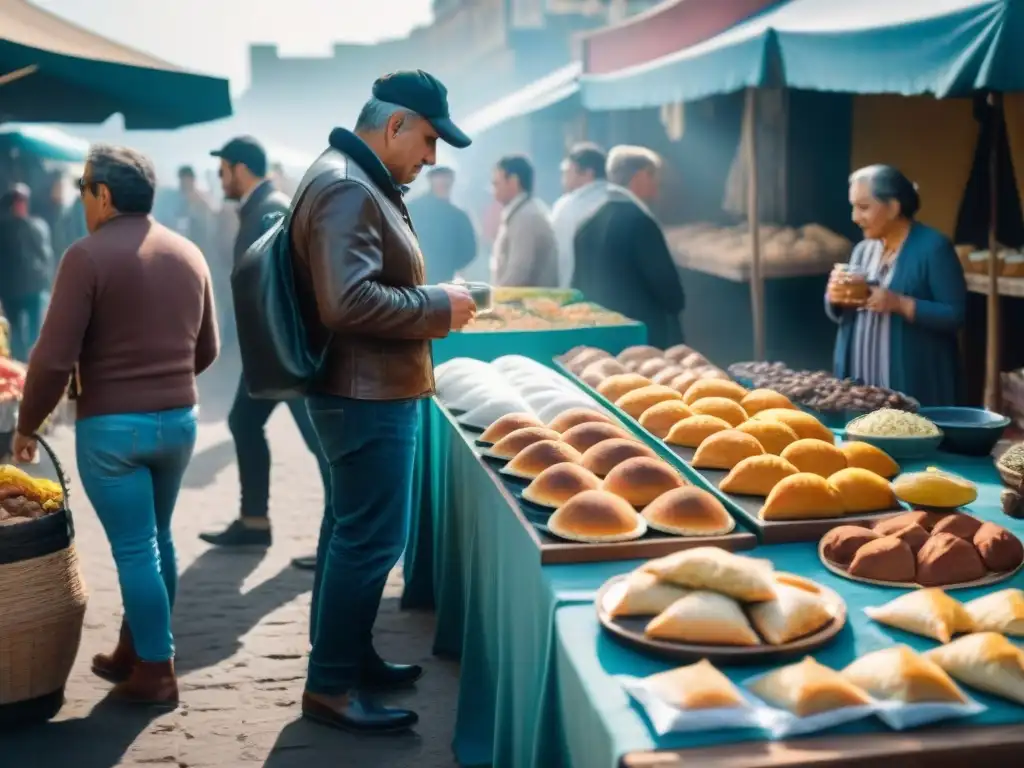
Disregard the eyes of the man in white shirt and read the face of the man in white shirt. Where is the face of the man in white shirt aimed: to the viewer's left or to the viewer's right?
to the viewer's left

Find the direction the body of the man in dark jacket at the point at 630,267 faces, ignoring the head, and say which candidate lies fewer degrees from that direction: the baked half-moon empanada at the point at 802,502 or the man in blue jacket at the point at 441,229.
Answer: the man in blue jacket

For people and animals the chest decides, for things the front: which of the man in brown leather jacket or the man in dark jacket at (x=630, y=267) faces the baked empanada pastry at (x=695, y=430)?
the man in brown leather jacket

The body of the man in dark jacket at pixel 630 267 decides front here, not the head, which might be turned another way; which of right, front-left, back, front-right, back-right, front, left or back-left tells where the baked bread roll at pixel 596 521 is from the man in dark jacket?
back-right

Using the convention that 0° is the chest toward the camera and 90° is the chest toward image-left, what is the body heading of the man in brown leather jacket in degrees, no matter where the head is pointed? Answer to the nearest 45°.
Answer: approximately 270°

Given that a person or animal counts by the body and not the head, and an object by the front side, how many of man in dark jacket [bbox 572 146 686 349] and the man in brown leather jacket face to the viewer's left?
0

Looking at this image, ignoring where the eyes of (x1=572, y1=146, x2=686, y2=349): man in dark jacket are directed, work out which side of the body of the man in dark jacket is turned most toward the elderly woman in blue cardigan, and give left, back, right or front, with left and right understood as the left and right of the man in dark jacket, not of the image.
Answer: right

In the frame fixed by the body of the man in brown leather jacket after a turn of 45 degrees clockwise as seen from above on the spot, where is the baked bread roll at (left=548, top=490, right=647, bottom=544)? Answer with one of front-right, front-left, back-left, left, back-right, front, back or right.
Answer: front

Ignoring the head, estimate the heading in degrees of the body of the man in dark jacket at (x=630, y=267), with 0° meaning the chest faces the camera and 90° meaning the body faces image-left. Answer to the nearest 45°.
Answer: approximately 225°

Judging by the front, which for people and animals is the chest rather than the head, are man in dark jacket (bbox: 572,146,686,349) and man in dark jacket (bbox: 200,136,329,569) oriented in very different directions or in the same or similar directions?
very different directions

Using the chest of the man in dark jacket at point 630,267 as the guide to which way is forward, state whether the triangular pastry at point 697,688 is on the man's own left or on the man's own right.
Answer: on the man's own right

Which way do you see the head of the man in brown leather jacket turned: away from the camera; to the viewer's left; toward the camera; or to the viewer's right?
to the viewer's right

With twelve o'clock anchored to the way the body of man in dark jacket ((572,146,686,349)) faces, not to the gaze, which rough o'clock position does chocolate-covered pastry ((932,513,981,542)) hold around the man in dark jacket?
The chocolate-covered pastry is roughly at 4 o'clock from the man in dark jacket.
